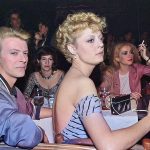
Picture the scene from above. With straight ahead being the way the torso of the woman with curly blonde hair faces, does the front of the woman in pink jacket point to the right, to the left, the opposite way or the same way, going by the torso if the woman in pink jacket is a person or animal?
to the right

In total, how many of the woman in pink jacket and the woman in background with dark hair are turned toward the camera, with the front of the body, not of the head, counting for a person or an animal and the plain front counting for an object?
2

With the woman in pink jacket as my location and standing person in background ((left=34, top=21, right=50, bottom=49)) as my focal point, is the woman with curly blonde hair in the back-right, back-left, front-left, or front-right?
back-left

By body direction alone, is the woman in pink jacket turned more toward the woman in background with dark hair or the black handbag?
the black handbag

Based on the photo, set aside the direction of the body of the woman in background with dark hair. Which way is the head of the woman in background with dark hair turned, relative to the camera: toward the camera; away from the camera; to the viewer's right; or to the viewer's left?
toward the camera

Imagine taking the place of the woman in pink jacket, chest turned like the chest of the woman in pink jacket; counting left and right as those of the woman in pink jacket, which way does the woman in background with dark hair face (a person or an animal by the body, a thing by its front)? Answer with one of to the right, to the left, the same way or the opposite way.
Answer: the same way

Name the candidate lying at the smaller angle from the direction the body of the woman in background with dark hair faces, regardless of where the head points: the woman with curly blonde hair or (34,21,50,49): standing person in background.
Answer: the woman with curly blonde hair

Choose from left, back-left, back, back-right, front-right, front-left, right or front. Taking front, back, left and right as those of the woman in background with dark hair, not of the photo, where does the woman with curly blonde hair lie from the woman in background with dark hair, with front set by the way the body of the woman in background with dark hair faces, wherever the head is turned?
front

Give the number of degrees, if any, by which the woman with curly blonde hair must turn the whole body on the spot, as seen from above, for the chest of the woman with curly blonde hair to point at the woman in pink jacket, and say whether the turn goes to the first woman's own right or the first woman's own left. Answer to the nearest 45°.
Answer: approximately 90° to the first woman's own left

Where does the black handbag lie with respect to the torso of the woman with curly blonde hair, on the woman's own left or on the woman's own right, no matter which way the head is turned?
on the woman's own left

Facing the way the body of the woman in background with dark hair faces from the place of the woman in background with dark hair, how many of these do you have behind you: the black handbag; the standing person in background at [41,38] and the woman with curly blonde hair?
1

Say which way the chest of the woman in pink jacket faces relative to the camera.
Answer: toward the camera

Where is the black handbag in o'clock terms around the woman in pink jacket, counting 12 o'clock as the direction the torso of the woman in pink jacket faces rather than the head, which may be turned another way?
The black handbag is roughly at 12 o'clock from the woman in pink jacket.

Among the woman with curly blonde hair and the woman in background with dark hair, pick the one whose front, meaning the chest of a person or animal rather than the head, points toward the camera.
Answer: the woman in background with dark hair

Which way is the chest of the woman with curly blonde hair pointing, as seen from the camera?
to the viewer's right

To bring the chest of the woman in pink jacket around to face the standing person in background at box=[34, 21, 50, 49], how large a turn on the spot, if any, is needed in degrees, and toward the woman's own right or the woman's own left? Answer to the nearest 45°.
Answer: approximately 135° to the woman's own right

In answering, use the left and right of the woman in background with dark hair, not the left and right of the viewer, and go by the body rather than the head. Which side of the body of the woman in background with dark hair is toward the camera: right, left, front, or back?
front
